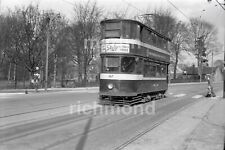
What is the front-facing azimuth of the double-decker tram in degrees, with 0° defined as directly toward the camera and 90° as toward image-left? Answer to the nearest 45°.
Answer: approximately 45°
